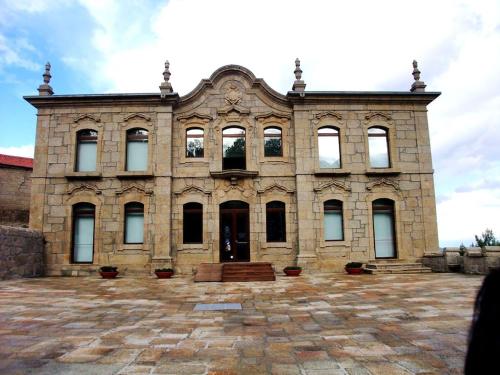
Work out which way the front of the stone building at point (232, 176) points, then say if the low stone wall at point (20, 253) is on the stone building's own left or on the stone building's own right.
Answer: on the stone building's own right

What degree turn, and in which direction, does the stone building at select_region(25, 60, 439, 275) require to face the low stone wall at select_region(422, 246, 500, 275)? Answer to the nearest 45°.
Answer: approximately 90° to its left

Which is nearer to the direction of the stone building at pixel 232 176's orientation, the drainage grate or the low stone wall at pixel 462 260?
the drainage grate

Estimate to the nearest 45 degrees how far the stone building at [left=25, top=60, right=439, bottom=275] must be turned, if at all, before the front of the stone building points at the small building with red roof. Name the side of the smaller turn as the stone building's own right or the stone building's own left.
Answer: approximately 135° to the stone building's own right

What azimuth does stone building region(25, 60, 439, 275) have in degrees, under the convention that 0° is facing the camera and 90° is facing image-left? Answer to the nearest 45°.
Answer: approximately 0°

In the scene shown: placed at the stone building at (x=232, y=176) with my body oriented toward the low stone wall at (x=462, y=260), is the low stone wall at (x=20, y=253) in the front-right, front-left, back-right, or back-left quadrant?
back-right

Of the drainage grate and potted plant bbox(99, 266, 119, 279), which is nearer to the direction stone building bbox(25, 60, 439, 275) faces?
the drainage grate
